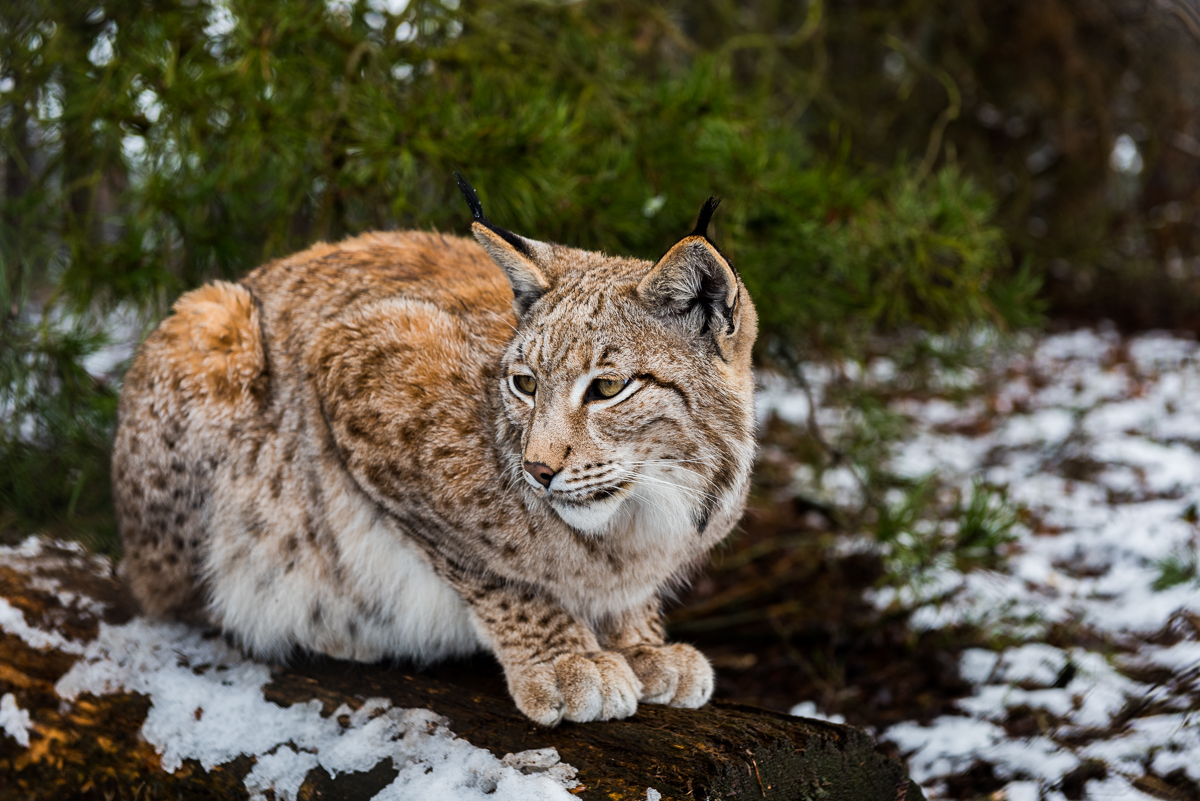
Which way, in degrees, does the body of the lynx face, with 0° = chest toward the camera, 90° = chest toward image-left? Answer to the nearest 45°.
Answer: approximately 315°
